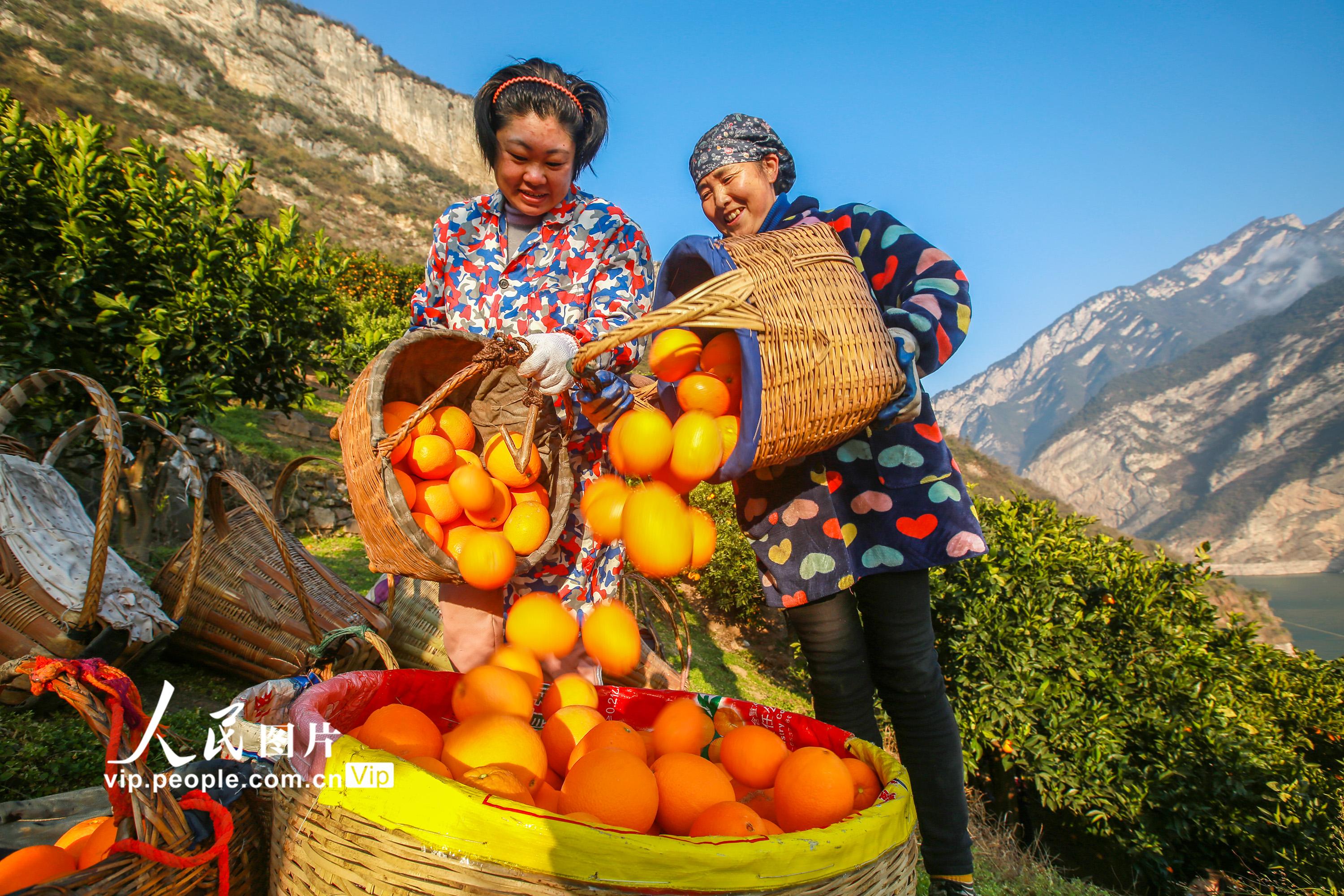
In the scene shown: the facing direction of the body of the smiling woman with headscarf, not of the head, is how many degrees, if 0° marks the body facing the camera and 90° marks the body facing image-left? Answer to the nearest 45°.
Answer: approximately 45°

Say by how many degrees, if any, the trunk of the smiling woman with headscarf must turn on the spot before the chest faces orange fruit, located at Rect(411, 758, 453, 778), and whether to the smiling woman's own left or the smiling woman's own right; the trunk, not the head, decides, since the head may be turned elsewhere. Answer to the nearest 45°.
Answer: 0° — they already face it

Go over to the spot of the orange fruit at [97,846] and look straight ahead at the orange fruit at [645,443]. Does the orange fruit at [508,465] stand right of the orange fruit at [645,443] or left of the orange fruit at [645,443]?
left

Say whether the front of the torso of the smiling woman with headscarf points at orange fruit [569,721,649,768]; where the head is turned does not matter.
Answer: yes

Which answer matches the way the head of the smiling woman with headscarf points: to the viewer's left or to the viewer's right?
to the viewer's left

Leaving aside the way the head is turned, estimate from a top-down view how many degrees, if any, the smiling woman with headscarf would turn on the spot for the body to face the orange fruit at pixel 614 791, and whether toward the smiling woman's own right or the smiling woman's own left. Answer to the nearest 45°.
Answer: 0° — they already face it
